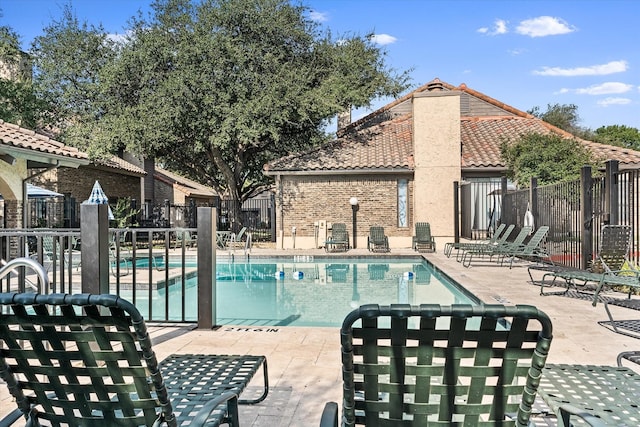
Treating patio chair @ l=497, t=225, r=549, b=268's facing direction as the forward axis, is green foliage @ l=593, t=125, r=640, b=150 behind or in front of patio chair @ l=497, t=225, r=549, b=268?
behind

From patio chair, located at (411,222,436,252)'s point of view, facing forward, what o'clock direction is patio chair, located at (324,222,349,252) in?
patio chair, located at (324,222,349,252) is roughly at 3 o'clock from patio chair, located at (411,222,436,252).

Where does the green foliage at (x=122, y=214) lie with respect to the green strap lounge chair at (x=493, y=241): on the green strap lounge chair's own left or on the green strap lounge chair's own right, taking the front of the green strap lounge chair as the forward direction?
on the green strap lounge chair's own right

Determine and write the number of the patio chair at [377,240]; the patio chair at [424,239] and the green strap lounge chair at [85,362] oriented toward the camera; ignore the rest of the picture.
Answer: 2

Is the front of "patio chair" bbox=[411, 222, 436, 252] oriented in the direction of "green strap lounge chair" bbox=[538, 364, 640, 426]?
yes

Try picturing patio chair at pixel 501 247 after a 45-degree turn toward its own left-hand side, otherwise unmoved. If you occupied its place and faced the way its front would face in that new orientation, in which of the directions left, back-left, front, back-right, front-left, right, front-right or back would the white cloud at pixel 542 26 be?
back

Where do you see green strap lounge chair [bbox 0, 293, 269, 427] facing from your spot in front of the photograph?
facing away from the viewer and to the right of the viewer

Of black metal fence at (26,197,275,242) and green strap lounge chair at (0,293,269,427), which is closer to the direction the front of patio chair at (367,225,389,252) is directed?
the green strap lounge chair

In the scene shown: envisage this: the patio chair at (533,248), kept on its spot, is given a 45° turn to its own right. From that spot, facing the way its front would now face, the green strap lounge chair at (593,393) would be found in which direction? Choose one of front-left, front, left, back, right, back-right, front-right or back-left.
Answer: left

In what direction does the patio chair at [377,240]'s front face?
toward the camera

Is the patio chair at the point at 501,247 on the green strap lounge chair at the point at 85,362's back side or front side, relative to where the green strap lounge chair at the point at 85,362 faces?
on the front side

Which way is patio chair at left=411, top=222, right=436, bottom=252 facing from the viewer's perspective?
toward the camera

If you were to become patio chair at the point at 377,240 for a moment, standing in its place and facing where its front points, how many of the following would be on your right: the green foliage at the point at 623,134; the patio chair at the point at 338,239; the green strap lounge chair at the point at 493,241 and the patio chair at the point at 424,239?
1
